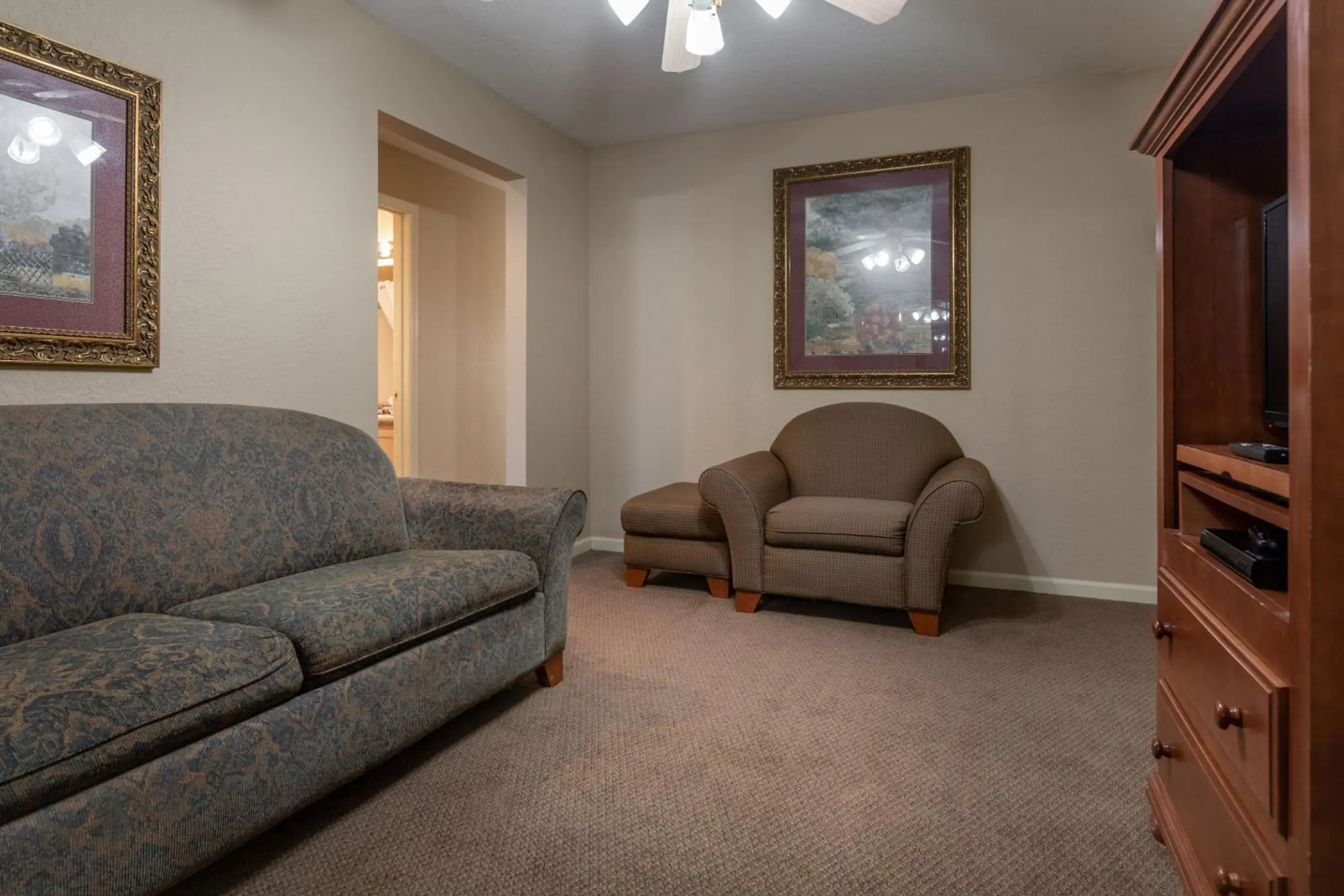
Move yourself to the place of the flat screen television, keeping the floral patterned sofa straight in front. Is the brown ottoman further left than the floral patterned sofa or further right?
right

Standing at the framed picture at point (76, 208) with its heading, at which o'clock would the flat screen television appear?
The flat screen television is roughly at 12 o'clock from the framed picture.

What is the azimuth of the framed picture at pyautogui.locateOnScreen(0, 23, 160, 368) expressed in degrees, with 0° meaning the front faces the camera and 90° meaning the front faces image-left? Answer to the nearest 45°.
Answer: approximately 315°

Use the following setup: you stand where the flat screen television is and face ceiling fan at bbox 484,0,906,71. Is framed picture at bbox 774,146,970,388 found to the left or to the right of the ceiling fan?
right

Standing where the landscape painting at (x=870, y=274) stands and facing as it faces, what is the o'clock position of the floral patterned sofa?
The floral patterned sofa is roughly at 1 o'clock from the landscape painting.

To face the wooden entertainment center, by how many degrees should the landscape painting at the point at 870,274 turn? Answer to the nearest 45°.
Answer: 0° — it already faces it

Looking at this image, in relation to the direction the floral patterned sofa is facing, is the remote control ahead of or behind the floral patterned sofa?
ahead

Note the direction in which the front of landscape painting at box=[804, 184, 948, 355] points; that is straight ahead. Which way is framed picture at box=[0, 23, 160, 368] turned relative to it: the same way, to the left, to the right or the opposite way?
to the left

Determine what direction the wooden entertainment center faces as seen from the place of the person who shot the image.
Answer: facing to the left of the viewer
